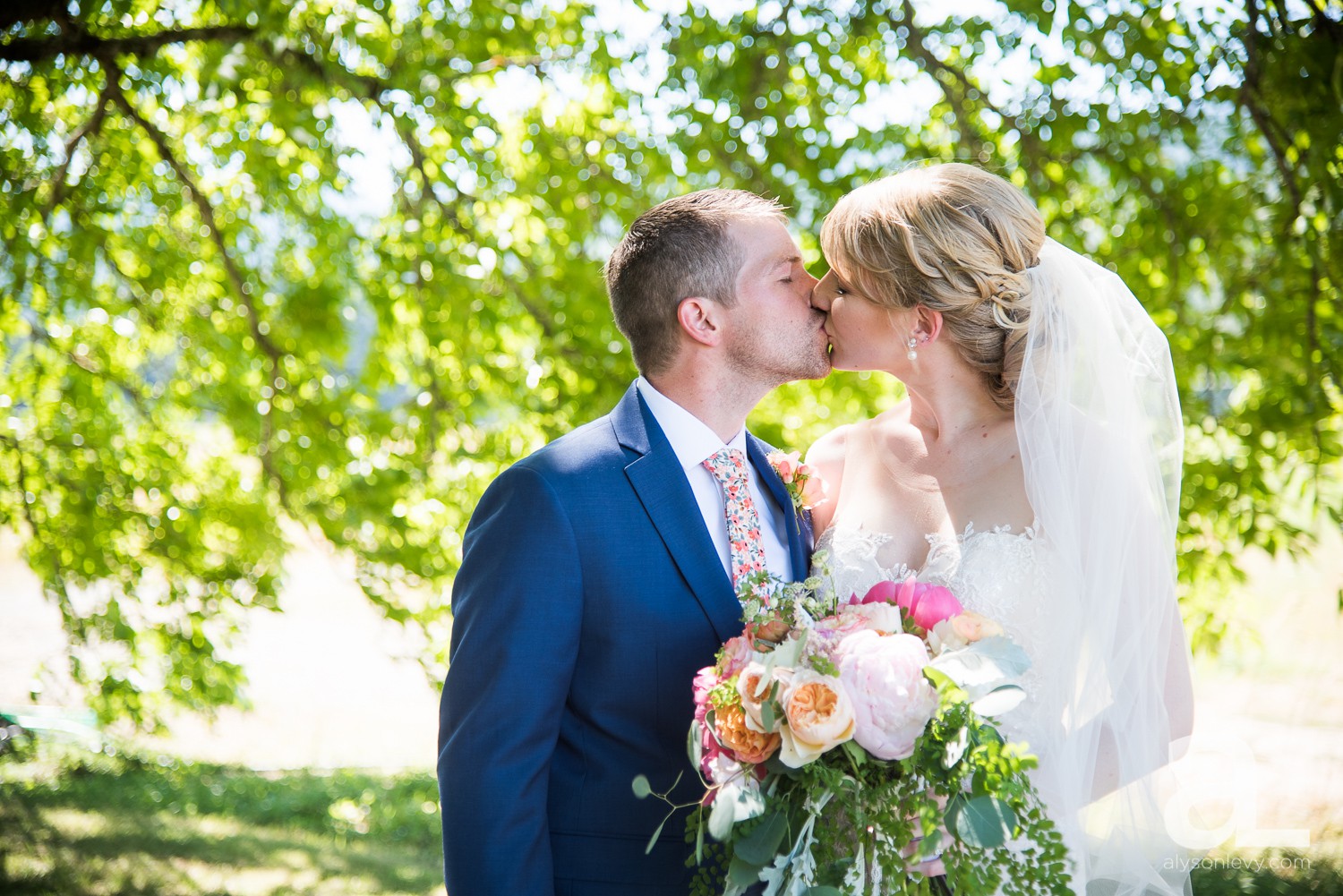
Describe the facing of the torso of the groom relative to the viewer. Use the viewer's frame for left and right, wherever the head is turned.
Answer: facing the viewer and to the right of the viewer

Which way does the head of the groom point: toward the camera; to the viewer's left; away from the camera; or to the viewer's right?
to the viewer's right

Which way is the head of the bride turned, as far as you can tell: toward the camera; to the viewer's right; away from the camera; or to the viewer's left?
to the viewer's left
